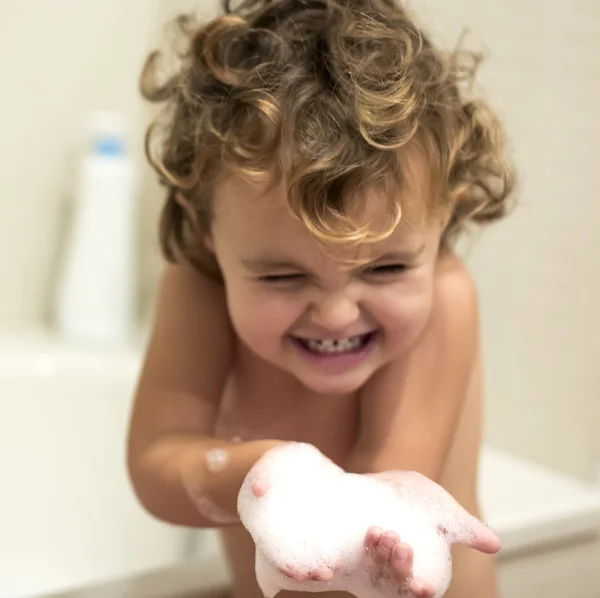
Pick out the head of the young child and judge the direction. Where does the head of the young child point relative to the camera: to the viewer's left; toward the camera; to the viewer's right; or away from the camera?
toward the camera

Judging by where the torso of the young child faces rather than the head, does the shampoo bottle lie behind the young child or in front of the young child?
behind

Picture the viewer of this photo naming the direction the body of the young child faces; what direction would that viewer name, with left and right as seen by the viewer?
facing the viewer
